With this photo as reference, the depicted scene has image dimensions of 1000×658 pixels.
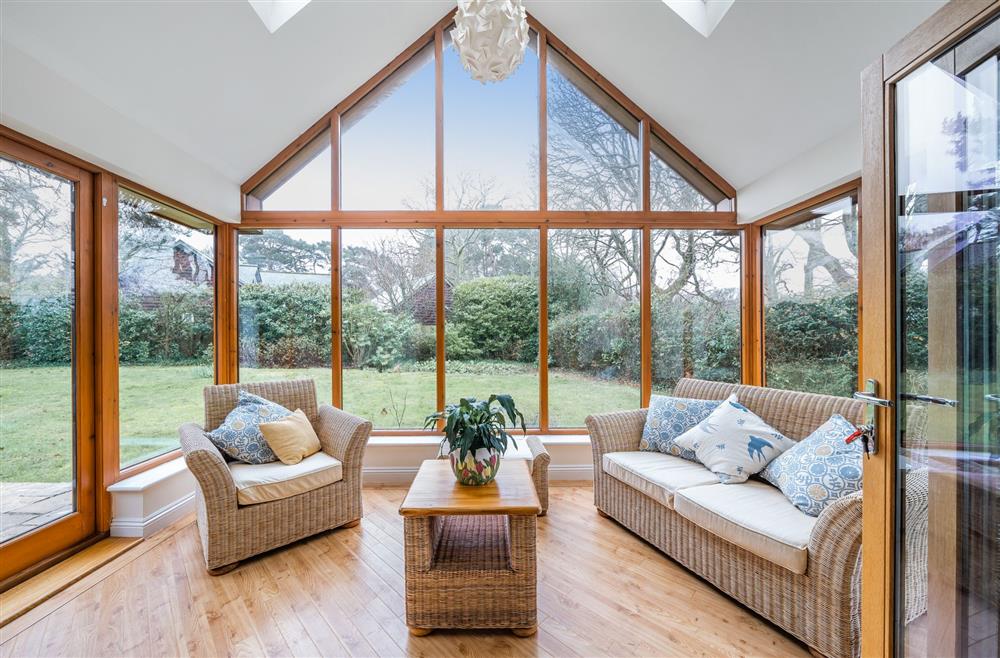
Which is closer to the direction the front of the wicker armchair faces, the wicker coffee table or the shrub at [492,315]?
the wicker coffee table

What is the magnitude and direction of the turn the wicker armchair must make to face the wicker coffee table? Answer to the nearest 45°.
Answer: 0° — it already faces it

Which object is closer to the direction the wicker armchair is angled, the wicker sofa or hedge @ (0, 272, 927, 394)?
the wicker sofa

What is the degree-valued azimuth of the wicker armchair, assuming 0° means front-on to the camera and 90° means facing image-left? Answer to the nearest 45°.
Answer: approximately 315°

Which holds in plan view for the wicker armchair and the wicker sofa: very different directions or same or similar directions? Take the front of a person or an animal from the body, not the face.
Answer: very different directions

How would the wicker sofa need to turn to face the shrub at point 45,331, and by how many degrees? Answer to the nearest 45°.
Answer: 0° — it already faces it

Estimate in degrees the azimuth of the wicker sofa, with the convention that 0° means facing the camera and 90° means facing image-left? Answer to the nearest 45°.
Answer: approximately 45°
